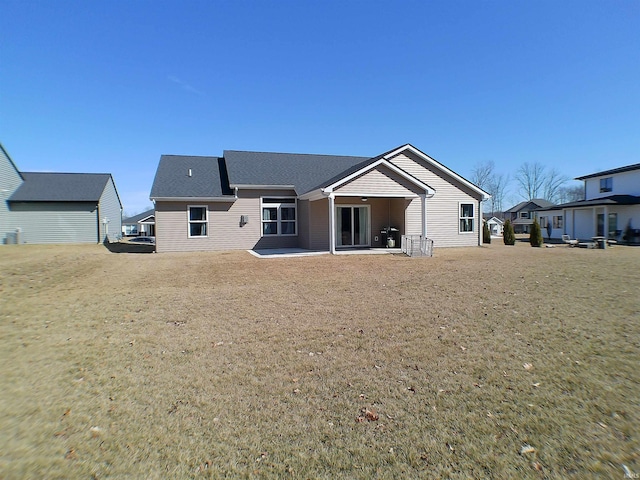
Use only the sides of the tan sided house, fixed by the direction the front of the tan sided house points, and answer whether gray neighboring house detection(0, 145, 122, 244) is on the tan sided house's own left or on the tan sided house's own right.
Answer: on the tan sided house's own left

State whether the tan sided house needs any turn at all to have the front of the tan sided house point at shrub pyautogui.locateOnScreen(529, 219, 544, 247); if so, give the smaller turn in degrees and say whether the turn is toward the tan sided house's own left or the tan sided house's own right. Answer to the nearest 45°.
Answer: approximately 90° to the tan sided house's own right

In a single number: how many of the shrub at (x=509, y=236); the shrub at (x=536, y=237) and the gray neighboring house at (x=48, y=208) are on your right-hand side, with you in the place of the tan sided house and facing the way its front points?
2

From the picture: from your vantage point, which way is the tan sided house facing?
away from the camera

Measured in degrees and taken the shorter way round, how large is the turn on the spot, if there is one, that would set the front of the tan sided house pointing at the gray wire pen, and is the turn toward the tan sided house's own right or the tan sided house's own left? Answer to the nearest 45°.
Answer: approximately 135° to the tan sided house's own right
